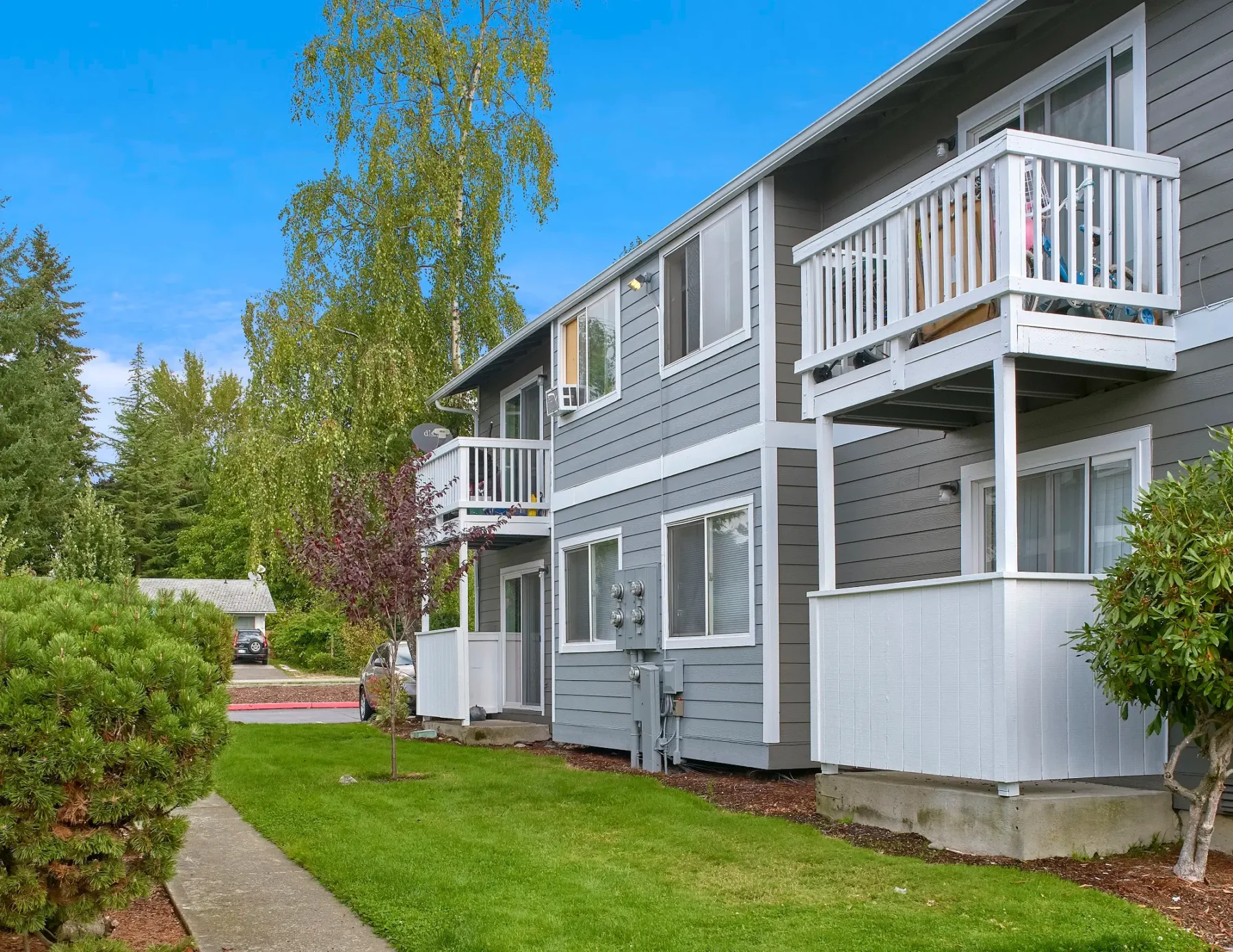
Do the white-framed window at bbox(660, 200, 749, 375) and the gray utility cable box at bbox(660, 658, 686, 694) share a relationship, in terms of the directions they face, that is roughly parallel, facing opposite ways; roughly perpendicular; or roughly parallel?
roughly parallel

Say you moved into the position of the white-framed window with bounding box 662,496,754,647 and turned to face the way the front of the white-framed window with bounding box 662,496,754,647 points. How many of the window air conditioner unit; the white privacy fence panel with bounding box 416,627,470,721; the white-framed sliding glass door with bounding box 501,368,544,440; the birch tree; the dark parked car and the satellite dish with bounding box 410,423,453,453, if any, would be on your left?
0

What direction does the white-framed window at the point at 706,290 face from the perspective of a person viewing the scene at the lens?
facing the viewer and to the left of the viewer

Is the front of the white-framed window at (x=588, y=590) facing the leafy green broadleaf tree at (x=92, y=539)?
no

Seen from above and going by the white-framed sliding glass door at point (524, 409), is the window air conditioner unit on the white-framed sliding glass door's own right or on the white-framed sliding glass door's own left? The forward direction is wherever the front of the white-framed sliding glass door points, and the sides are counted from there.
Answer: on the white-framed sliding glass door's own left

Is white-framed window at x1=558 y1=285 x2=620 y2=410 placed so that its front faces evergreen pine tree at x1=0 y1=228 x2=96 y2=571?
no

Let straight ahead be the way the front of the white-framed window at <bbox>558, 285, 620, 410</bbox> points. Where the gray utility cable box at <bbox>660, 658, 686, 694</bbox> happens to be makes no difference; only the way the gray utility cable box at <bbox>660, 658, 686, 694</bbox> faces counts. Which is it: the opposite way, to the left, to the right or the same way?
the same way

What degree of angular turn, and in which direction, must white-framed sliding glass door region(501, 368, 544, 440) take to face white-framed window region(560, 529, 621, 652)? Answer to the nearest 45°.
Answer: approximately 45° to its left

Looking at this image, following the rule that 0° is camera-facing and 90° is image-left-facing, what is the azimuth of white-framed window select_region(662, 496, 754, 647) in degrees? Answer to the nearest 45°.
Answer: approximately 45°

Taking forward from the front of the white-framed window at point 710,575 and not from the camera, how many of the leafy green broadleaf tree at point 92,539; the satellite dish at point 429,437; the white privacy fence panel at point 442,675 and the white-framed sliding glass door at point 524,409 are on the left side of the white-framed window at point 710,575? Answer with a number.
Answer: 0

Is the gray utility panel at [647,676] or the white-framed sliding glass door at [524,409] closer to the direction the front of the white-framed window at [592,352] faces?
the gray utility panel

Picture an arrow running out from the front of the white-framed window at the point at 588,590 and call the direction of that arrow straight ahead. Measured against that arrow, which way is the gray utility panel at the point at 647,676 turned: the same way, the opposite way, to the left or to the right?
the same way

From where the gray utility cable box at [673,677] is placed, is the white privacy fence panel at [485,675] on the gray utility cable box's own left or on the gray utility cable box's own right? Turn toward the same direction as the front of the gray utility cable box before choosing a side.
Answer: on the gray utility cable box's own right

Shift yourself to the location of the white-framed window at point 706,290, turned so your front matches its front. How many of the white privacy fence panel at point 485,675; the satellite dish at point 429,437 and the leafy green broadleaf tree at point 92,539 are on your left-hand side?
0

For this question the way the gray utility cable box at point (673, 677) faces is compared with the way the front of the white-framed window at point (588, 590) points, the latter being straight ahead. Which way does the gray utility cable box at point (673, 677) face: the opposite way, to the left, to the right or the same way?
the same way

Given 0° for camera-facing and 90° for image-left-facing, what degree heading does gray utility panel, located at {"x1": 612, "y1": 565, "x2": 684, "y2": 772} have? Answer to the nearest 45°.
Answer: approximately 45°
